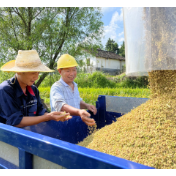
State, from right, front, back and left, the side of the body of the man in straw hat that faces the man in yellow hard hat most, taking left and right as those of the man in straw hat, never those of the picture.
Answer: left

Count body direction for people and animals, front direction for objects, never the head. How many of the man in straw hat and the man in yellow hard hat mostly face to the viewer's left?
0

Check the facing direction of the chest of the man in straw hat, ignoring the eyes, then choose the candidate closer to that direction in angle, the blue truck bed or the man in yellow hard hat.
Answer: the blue truck bed

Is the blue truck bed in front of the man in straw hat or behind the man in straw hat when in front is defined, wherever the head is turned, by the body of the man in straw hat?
in front

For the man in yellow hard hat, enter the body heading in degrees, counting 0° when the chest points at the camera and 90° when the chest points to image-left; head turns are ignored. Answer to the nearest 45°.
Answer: approximately 315°
